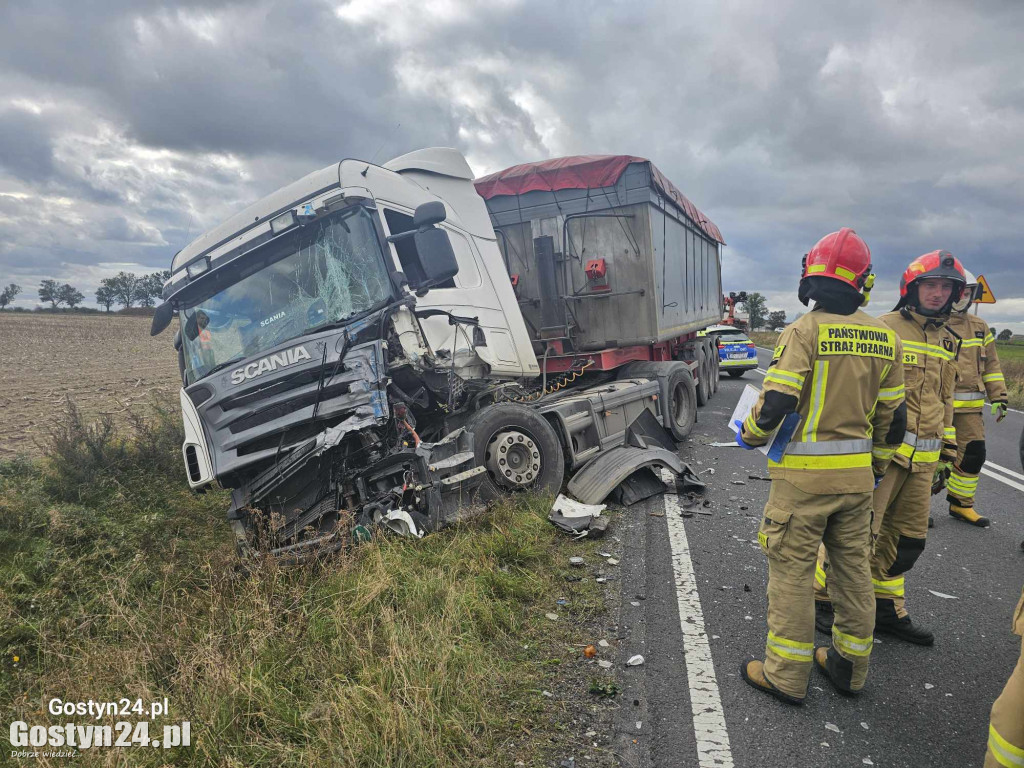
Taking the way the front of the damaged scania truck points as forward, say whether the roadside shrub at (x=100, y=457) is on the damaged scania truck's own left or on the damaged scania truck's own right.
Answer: on the damaged scania truck's own right

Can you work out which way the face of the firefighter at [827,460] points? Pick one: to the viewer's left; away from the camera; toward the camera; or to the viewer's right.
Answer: away from the camera

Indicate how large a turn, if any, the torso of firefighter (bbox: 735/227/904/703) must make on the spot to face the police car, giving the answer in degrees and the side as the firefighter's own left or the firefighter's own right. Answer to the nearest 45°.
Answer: approximately 45° to the firefighter's own right

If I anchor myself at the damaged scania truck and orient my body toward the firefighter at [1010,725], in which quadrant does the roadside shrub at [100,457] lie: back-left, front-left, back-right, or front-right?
back-right

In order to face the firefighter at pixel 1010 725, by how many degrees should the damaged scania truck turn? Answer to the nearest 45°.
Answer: approximately 90° to its left

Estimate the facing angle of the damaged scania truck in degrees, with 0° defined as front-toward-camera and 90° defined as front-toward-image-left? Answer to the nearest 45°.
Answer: approximately 45°

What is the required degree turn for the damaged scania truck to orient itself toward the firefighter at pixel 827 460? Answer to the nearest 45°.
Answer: approximately 90° to its left

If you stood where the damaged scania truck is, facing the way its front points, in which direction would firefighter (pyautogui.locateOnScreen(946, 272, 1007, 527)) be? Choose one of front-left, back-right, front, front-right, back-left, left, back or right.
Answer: back-left

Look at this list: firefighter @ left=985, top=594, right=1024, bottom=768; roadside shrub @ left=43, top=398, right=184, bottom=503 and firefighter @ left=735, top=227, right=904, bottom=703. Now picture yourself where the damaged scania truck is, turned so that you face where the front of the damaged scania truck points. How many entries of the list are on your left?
2

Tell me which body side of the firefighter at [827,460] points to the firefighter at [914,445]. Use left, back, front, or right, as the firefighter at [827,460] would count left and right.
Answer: right

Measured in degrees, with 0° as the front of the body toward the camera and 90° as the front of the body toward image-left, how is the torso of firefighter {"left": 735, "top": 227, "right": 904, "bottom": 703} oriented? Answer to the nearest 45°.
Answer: approximately 135°
